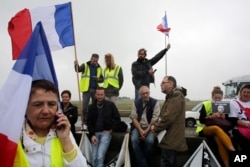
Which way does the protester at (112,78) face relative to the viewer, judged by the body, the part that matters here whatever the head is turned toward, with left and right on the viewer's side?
facing the viewer and to the left of the viewer

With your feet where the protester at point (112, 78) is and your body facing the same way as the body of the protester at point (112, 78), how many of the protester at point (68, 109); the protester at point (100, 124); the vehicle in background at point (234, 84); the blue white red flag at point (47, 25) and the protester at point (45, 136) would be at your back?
1

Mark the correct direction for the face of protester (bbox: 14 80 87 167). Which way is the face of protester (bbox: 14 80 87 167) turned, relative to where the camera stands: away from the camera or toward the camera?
toward the camera

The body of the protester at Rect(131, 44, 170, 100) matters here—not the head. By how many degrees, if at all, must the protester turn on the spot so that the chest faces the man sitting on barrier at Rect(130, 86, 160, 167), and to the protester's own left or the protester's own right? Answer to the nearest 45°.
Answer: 0° — they already face them

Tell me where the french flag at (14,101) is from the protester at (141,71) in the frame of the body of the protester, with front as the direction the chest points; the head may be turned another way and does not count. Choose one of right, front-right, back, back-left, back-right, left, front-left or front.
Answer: front

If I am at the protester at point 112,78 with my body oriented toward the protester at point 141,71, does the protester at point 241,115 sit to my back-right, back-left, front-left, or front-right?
front-right

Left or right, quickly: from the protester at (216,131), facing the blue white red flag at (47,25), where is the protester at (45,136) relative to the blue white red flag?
left

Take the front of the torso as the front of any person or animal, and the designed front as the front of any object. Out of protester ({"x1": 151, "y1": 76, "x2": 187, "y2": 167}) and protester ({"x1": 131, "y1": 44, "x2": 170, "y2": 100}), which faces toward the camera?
protester ({"x1": 131, "y1": 44, "x2": 170, "y2": 100})

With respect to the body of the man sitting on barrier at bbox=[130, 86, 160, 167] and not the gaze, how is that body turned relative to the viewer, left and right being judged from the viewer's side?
facing the viewer
